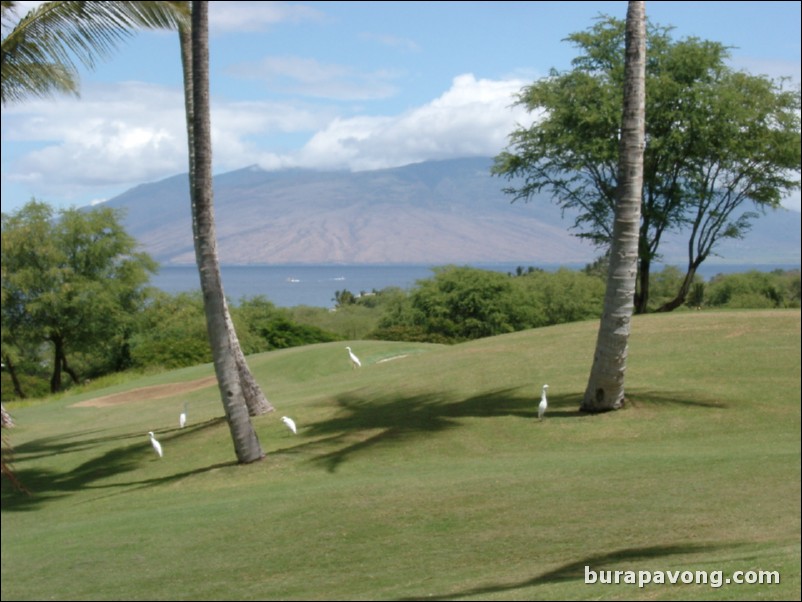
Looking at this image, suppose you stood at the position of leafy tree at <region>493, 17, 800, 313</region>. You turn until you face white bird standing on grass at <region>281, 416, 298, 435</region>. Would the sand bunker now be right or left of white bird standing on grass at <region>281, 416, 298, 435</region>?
right

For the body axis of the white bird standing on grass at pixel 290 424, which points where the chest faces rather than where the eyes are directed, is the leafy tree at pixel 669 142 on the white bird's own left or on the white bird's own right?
on the white bird's own right

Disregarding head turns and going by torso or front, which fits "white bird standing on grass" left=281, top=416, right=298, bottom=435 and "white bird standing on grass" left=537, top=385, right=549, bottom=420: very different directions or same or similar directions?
very different directions

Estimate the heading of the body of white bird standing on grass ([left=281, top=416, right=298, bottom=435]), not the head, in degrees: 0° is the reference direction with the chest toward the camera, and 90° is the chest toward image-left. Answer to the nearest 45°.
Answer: approximately 90°

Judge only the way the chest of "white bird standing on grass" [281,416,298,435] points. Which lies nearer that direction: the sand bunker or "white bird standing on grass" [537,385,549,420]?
the sand bunker

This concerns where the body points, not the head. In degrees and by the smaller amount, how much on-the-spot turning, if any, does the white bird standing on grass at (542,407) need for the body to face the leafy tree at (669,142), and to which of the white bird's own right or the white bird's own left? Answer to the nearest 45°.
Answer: approximately 90° to the white bird's own left

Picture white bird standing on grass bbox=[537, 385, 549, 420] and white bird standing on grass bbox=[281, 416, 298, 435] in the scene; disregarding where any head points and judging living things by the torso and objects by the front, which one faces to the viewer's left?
white bird standing on grass bbox=[281, 416, 298, 435]
